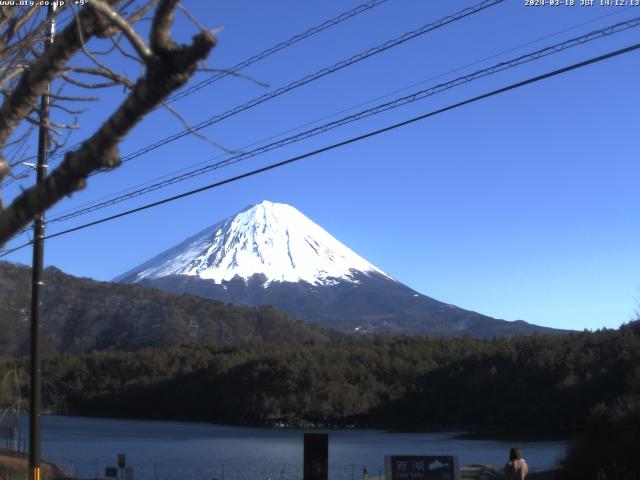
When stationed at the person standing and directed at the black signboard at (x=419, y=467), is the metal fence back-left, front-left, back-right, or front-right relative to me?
front-right

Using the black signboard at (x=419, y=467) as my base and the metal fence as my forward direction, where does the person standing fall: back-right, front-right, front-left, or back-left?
back-right

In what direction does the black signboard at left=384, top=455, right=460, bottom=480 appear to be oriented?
toward the camera

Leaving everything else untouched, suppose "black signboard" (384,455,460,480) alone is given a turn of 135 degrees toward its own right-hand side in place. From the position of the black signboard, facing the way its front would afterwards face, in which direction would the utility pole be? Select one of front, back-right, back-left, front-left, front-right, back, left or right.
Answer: front-left

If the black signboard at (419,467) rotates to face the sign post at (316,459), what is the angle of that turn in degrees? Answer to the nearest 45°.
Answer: approximately 45° to its right
